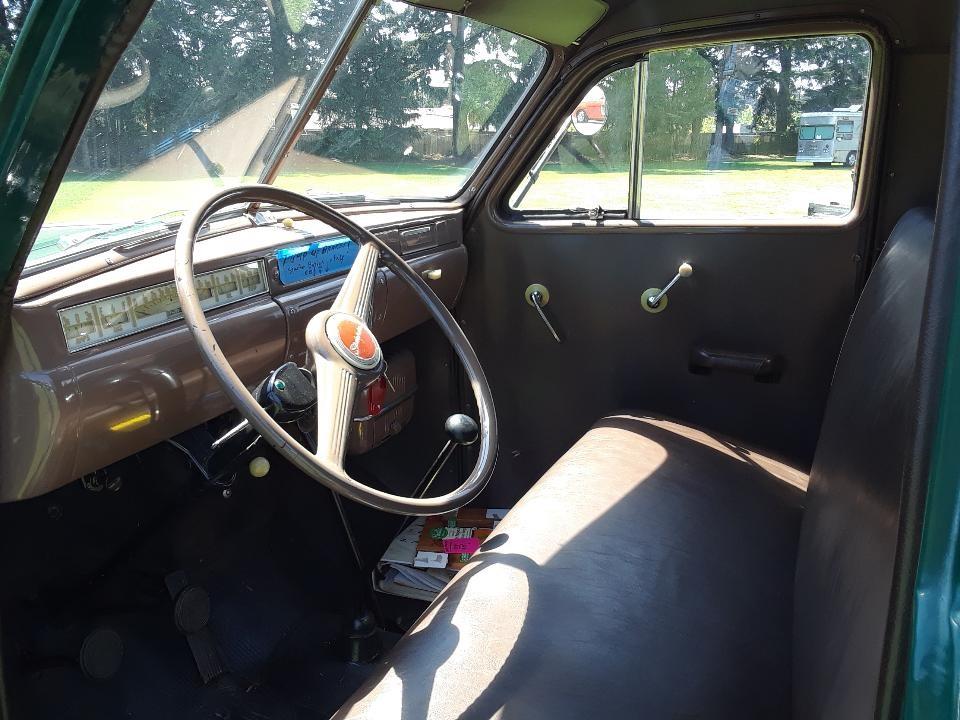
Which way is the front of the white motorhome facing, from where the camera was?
facing the viewer and to the left of the viewer

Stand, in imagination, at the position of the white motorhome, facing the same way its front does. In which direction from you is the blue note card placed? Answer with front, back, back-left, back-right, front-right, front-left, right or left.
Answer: front
